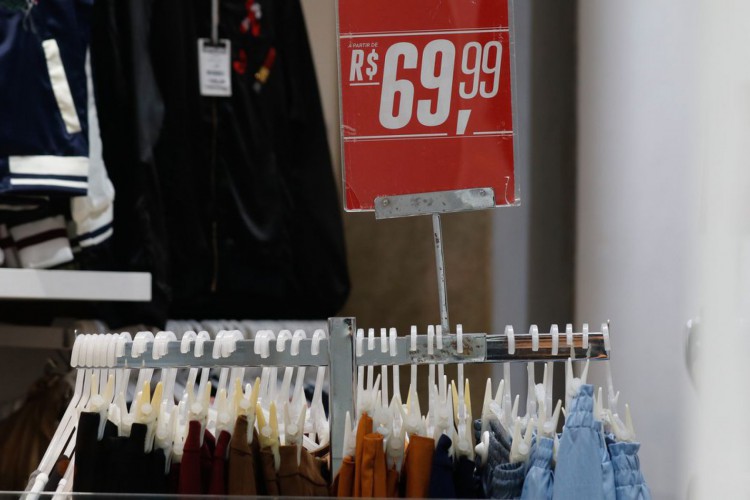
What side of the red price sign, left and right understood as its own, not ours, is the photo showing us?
front

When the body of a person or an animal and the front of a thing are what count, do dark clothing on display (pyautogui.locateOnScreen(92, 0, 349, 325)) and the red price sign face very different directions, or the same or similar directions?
same or similar directions

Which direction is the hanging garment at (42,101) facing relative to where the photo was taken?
toward the camera

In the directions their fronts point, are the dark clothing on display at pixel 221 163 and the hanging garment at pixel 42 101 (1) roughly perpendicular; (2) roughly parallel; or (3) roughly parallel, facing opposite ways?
roughly parallel

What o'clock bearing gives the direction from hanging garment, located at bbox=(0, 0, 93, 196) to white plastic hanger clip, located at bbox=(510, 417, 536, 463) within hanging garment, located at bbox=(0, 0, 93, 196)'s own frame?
The white plastic hanger clip is roughly at 11 o'clock from the hanging garment.

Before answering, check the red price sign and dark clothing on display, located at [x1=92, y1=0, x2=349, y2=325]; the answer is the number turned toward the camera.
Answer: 2

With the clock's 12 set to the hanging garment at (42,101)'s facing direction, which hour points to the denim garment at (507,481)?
The denim garment is roughly at 11 o'clock from the hanging garment.

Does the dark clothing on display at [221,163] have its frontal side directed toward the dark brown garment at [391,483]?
yes

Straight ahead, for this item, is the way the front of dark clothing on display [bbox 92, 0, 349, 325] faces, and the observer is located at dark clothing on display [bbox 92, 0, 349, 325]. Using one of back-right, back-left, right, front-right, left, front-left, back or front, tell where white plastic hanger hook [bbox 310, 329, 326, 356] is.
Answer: front

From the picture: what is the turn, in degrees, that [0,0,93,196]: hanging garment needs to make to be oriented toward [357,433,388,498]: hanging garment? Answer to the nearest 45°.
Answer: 0° — it already faces it

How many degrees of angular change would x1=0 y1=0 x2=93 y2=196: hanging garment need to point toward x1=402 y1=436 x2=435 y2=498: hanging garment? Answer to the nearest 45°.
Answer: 0° — it already faces it

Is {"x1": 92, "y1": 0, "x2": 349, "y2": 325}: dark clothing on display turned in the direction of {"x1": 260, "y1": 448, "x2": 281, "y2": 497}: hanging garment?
yes

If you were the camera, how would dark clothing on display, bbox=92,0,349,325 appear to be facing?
facing the viewer

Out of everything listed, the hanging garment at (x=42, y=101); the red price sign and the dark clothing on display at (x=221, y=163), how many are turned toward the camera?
3

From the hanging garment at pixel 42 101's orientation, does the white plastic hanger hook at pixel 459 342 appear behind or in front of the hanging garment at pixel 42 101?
in front

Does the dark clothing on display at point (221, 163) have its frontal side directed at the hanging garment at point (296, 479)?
yes
